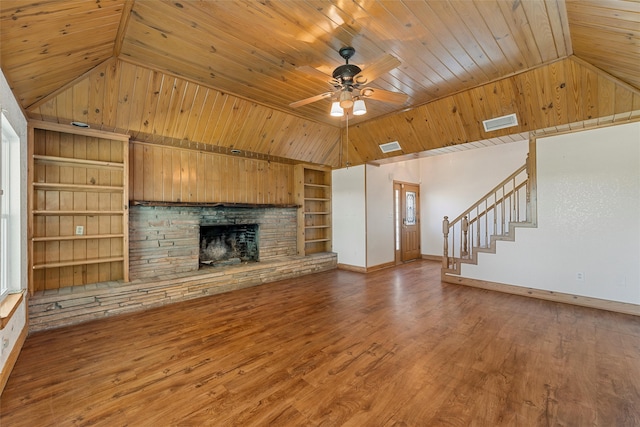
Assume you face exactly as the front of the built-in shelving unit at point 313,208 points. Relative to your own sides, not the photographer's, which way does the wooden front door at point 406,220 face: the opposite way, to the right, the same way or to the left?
the same way

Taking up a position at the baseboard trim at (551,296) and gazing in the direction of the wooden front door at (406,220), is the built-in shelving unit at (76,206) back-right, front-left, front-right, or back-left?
front-left

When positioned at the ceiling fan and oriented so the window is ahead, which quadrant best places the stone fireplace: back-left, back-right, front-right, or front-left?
front-right

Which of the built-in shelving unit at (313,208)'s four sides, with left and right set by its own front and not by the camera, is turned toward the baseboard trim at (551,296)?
front

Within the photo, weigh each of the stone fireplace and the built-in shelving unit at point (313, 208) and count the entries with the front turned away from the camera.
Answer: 0

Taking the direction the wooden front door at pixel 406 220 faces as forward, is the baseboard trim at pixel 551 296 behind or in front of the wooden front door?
in front

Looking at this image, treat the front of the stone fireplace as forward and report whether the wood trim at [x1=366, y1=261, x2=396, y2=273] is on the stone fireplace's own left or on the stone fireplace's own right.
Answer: on the stone fireplace's own left

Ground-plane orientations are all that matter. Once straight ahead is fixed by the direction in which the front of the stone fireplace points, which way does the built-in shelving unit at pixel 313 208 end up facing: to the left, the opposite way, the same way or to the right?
the same way

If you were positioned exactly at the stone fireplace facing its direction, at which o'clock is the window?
The window is roughly at 3 o'clock from the stone fireplace.

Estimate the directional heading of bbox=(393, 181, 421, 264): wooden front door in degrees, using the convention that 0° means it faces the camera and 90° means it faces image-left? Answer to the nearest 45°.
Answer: approximately 315°

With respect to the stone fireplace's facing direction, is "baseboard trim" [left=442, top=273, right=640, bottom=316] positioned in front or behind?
in front

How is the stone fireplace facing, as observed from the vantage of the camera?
facing the viewer and to the right of the viewer

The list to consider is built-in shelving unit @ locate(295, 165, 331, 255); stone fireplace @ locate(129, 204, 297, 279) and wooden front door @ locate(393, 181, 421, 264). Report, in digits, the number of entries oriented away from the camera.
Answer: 0

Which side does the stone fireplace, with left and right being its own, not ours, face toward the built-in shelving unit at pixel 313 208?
left

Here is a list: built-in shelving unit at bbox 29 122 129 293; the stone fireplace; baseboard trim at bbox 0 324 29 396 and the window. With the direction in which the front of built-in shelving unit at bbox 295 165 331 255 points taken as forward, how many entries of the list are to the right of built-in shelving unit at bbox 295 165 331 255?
4
